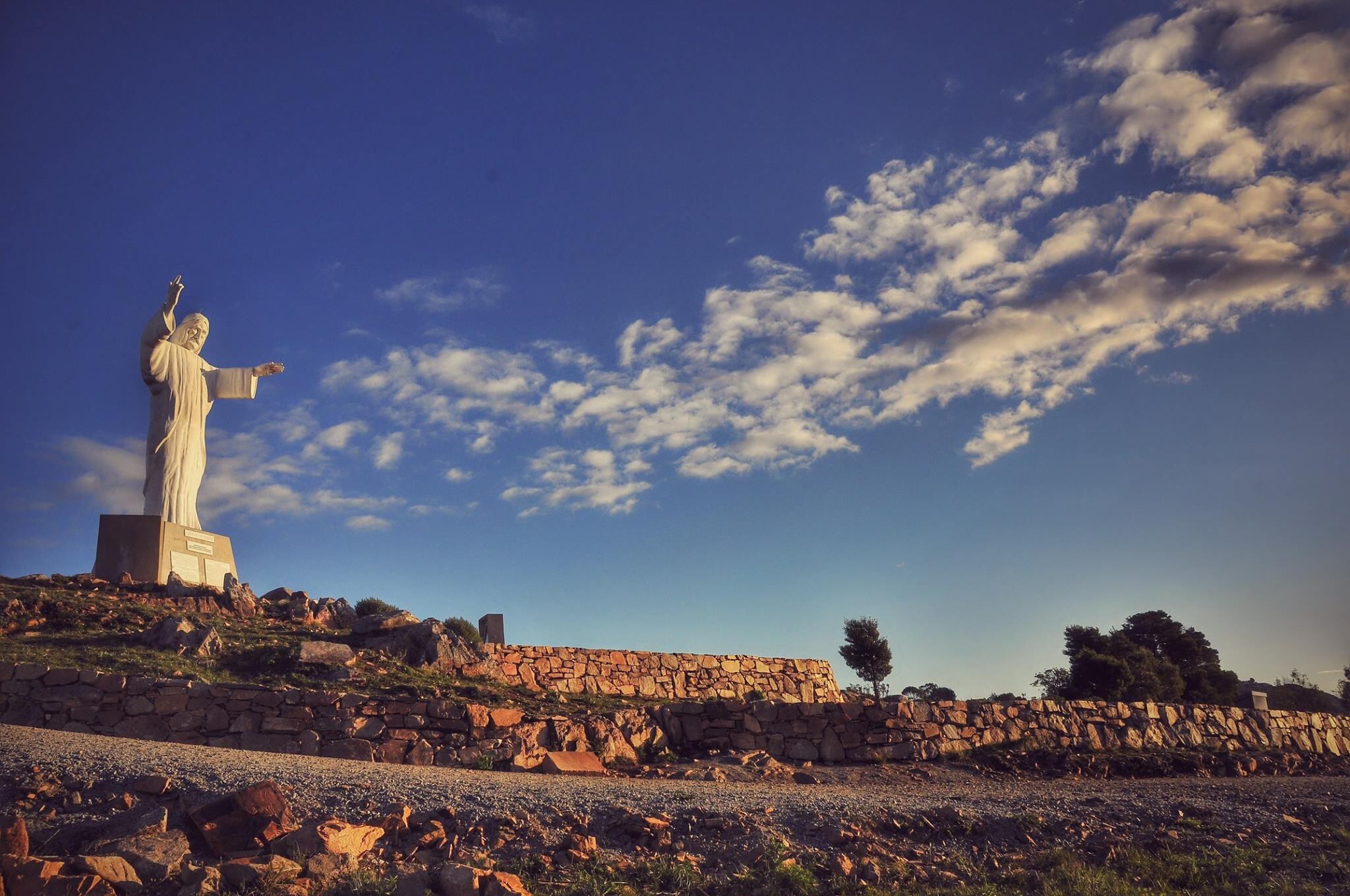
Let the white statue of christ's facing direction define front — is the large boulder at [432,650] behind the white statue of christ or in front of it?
in front

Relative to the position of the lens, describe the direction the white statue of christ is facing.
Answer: facing the viewer and to the right of the viewer

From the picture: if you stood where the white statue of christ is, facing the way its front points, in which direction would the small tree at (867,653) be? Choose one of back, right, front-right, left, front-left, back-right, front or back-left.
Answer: front-left

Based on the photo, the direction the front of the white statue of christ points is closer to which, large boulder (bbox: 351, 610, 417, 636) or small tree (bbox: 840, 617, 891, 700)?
the large boulder

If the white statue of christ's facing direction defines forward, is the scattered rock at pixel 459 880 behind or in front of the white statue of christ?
in front

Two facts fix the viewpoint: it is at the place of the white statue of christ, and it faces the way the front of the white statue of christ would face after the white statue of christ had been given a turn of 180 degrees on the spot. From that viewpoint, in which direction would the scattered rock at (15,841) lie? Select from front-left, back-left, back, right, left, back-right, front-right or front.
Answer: back-left

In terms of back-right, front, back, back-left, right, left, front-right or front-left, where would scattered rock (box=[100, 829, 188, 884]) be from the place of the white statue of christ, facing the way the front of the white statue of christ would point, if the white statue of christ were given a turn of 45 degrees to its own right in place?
front

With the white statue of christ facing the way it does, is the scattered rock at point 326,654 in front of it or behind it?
in front

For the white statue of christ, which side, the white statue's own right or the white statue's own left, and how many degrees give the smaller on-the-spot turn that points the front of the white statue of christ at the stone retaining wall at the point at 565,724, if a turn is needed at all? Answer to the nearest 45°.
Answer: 0° — it already faces it

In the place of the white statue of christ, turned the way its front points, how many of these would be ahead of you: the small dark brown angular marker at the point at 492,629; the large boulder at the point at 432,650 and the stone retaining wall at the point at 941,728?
3

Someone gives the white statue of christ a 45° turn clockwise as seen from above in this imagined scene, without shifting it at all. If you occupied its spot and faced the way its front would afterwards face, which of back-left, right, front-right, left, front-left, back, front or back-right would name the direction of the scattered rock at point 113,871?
front

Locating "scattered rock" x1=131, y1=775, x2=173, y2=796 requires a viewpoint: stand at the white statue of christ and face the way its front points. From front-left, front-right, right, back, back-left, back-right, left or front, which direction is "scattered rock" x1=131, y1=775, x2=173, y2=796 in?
front-right

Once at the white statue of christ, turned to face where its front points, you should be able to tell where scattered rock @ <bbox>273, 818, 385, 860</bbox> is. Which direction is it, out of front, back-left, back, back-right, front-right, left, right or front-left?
front-right
